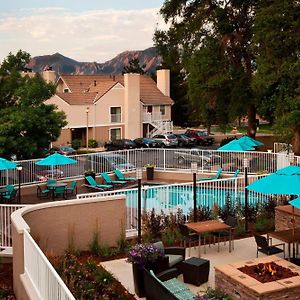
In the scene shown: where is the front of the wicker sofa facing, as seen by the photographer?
facing away from the viewer and to the right of the viewer

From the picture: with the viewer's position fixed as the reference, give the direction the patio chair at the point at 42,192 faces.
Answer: facing to the right of the viewer

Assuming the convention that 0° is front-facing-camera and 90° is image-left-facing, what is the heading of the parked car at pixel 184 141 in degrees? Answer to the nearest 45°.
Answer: approximately 315°

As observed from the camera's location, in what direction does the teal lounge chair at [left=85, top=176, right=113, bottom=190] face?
facing to the right of the viewer

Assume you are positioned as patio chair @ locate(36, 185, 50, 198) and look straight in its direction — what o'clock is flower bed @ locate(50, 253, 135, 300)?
The flower bed is roughly at 3 o'clock from the patio chair.

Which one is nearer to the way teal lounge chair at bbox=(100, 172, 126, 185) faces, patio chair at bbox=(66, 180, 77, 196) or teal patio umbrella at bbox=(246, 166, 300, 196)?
the teal patio umbrella

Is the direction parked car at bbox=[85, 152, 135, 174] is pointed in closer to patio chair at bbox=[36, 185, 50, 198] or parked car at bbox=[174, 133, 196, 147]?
the parked car

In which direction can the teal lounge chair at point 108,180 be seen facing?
to the viewer's right

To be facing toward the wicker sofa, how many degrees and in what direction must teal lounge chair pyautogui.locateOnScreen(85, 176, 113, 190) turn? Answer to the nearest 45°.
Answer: approximately 90° to its right

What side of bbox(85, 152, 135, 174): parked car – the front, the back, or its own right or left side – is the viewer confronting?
right
